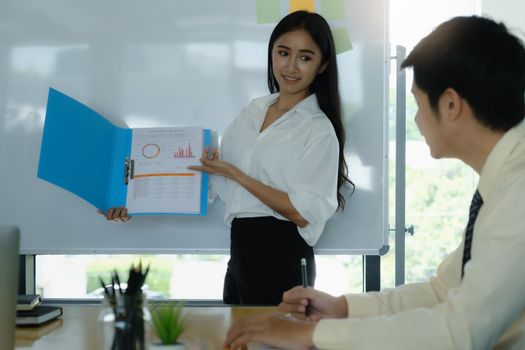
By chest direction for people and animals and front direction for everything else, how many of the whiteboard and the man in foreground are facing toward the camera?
1

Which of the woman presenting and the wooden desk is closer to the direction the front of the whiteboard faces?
the wooden desk

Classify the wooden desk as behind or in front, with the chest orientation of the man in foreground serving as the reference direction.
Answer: in front

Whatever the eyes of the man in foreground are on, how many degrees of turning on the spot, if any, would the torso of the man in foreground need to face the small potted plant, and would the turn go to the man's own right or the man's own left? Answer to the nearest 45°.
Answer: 0° — they already face it

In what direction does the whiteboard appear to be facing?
toward the camera

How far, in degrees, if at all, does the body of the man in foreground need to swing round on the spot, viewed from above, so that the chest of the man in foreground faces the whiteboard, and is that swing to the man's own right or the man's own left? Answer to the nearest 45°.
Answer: approximately 45° to the man's own right

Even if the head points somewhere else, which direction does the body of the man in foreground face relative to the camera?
to the viewer's left

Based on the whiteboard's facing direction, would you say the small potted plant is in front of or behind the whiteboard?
in front

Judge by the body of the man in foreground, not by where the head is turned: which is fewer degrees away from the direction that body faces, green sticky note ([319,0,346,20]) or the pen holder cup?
the pen holder cup

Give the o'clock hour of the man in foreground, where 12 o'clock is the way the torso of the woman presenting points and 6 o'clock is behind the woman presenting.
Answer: The man in foreground is roughly at 10 o'clock from the woman presenting.

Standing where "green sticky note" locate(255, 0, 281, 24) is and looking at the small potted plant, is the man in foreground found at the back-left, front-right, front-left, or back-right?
front-left

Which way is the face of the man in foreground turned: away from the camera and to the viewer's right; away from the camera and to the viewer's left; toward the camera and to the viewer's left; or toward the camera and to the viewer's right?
away from the camera and to the viewer's left

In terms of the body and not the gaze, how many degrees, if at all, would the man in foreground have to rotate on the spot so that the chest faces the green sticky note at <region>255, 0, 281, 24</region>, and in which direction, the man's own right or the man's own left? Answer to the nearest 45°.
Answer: approximately 45° to the man's own right

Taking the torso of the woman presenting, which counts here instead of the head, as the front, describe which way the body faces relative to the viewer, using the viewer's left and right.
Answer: facing the viewer and to the left of the viewer

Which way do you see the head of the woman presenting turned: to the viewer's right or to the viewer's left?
to the viewer's right
